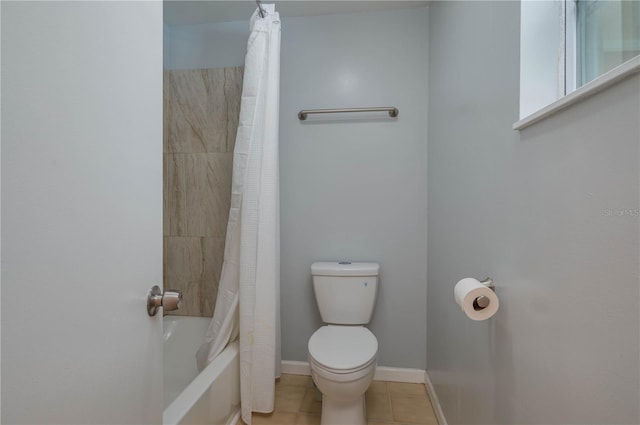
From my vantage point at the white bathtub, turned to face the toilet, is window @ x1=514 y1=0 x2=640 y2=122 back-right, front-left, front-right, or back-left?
front-right

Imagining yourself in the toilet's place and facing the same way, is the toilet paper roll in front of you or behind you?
in front

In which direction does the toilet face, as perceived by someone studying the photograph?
facing the viewer

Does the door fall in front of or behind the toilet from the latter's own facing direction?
in front

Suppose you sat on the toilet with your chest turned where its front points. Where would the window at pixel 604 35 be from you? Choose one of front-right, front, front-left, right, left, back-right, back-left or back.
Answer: front-left

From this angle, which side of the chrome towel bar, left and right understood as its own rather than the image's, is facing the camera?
front

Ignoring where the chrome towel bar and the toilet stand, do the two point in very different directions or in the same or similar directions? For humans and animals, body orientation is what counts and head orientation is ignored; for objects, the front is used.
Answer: same or similar directions

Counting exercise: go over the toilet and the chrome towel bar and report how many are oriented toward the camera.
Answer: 2

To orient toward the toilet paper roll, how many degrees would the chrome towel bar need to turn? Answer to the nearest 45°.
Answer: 0° — it already faces it
